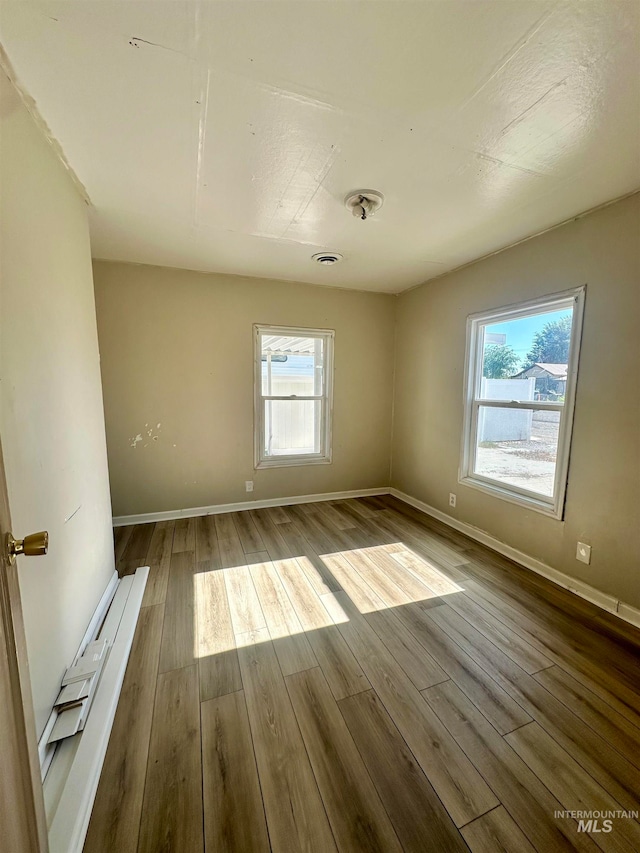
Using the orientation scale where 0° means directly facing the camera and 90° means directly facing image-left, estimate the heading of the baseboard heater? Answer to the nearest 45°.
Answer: approximately 270°

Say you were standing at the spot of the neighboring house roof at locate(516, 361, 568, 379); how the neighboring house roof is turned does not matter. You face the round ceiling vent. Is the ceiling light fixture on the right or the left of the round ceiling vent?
left

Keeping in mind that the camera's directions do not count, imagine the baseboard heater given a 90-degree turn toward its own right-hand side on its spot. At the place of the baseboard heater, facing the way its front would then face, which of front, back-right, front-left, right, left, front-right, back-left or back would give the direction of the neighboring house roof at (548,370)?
left

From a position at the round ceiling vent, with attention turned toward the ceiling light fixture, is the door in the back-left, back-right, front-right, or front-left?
front-right

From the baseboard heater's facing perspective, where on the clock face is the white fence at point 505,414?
The white fence is roughly at 12 o'clock from the baseboard heater.
